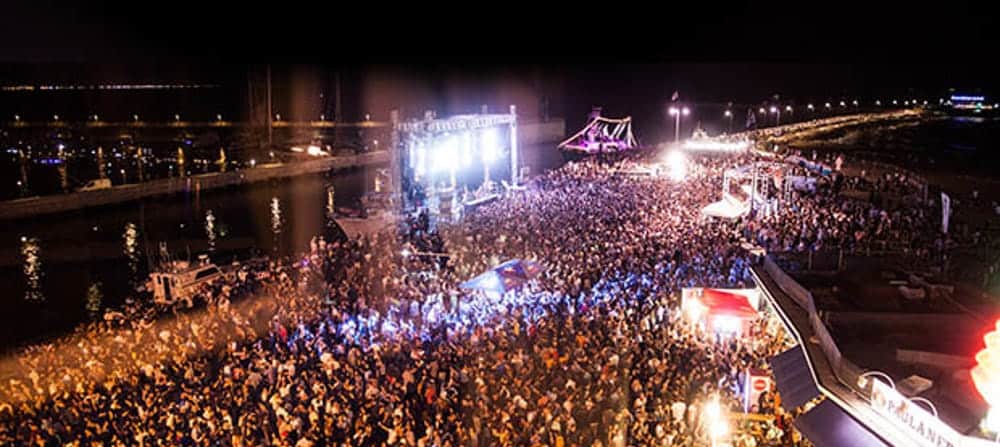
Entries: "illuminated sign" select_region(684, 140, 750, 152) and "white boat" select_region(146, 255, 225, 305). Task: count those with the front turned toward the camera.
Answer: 1

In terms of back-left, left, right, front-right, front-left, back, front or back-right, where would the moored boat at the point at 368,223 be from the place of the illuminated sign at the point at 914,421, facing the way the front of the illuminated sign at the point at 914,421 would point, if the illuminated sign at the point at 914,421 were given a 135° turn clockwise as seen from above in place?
front-left

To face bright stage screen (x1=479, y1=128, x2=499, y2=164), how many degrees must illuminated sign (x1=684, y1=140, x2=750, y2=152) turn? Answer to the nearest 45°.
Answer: approximately 45° to its right

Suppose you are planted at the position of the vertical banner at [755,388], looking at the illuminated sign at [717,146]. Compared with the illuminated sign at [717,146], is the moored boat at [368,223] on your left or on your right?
left

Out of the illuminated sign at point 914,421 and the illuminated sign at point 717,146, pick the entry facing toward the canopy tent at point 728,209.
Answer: the illuminated sign at point 717,146

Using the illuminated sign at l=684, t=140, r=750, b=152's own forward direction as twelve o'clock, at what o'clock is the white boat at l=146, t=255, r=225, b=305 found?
The white boat is roughly at 1 o'clock from the illuminated sign.

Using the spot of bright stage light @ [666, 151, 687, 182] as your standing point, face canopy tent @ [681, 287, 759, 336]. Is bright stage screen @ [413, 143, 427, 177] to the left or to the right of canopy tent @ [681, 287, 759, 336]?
right
